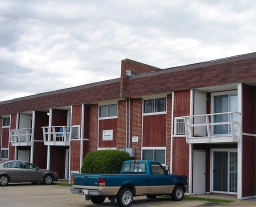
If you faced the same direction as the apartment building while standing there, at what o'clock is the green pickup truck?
The green pickup truck is roughly at 11 o'clock from the apartment building.

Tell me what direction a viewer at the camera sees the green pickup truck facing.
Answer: facing away from the viewer and to the right of the viewer

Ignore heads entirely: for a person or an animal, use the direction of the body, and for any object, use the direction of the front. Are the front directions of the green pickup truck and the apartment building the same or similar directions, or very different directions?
very different directions

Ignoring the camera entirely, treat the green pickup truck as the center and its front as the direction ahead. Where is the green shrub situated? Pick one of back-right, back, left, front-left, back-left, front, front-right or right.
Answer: front-left
